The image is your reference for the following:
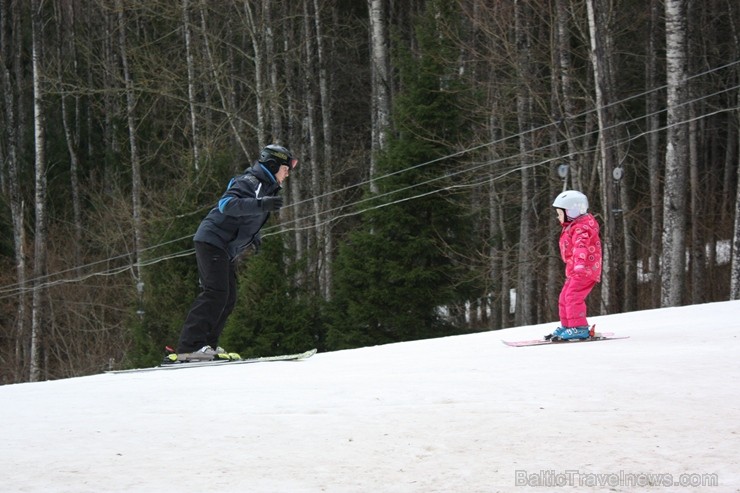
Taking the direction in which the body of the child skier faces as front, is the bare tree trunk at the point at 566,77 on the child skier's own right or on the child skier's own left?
on the child skier's own right

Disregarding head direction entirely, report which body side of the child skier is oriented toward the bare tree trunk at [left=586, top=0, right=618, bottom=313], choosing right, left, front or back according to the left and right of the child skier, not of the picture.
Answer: right

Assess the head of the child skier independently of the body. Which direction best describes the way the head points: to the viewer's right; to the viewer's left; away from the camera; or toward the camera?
to the viewer's left

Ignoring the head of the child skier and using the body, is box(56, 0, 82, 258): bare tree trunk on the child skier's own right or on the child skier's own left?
on the child skier's own right

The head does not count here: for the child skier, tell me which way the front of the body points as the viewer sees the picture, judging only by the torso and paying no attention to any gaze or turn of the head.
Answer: to the viewer's left

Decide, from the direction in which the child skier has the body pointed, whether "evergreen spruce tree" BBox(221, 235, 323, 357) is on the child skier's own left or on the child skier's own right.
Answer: on the child skier's own right

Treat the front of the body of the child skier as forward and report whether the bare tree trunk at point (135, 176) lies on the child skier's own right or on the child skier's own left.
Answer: on the child skier's own right

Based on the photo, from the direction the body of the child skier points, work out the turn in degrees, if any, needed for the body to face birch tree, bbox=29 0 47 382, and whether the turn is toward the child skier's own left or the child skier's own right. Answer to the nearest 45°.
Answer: approximately 45° to the child skier's own right

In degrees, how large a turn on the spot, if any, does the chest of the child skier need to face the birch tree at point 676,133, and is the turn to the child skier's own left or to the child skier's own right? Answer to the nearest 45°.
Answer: approximately 90° to the child skier's own right
